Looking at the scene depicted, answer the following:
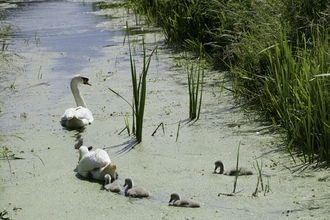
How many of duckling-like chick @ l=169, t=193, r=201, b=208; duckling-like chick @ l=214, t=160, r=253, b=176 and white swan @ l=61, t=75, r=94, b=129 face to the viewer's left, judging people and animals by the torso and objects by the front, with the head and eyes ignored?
2

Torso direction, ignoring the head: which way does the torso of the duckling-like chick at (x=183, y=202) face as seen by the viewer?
to the viewer's left

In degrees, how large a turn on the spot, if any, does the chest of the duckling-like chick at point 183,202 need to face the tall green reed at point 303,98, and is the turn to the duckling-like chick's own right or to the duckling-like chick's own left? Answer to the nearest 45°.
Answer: approximately 135° to the duckling-like chick's own right

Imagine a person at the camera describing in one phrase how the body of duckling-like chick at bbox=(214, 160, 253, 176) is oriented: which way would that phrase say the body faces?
to the viewer's left

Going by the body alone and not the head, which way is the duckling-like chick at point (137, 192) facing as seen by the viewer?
to the viewer's left

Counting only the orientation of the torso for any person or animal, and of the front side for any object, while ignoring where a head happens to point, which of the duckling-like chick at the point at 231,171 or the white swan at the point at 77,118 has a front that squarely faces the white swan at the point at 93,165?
the duckling-like chick

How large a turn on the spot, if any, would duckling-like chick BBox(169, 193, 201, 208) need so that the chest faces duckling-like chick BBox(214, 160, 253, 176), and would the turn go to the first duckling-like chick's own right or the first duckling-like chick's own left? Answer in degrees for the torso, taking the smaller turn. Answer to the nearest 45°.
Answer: approximately 135° to the first duckling-like chick's own right

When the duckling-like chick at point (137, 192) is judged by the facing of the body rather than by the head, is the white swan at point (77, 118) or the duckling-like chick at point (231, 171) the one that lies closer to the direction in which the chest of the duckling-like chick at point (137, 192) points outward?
the white swan
